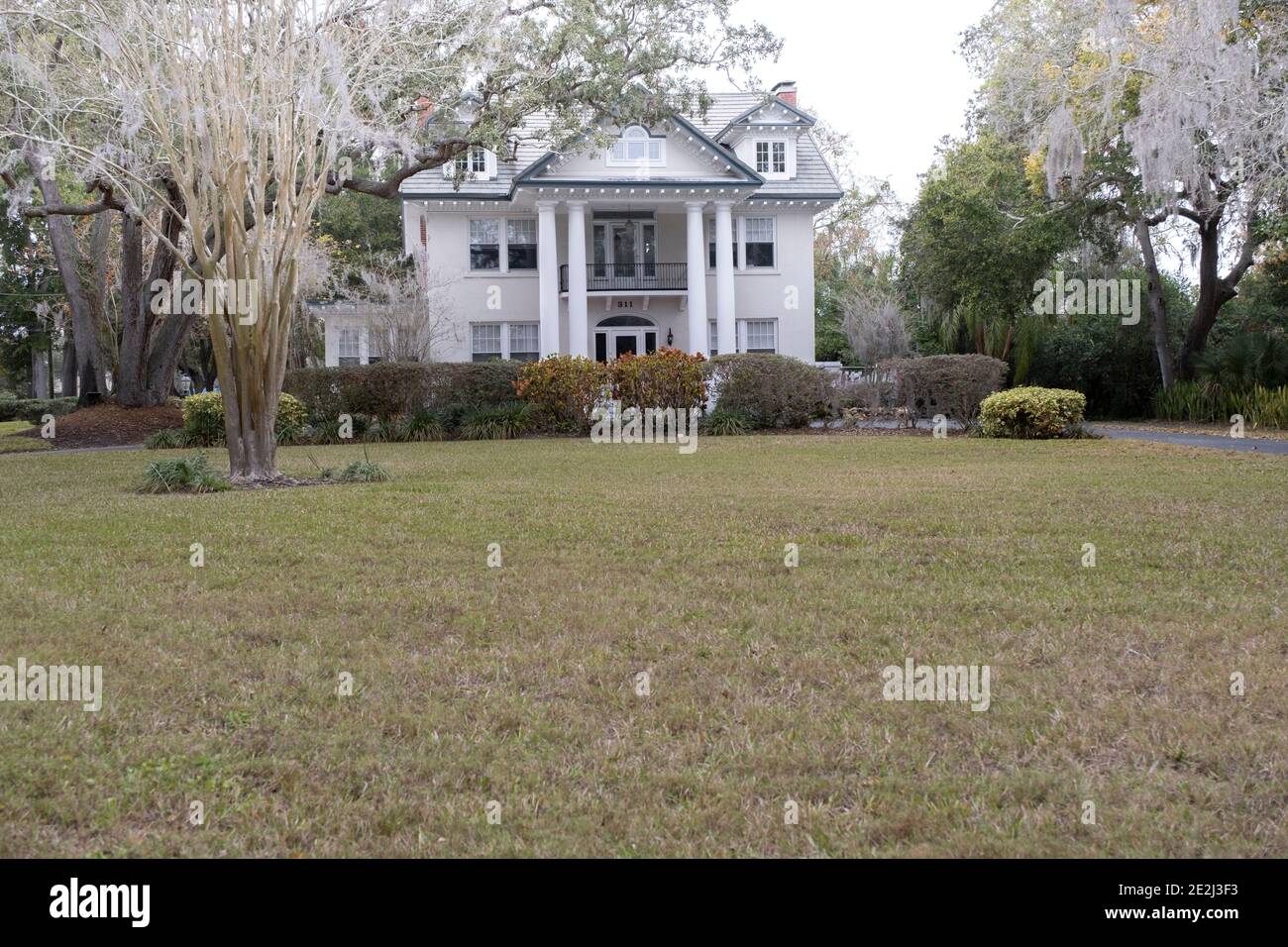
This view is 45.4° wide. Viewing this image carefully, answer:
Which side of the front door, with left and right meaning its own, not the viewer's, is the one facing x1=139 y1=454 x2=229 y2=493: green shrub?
front

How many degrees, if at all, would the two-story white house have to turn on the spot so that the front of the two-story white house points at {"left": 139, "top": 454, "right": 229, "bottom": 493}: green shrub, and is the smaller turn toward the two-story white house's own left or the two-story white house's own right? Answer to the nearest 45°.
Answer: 0° — it already faces it

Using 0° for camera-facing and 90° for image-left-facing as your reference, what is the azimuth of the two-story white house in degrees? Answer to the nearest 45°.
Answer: approximately 0°

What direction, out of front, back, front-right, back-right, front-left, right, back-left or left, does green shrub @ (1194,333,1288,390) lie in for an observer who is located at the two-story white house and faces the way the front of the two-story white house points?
front-left

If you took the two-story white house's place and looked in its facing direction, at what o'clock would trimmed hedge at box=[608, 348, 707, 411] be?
The trimmed hedge is roughly at 12 o'clock from the two-story white house.

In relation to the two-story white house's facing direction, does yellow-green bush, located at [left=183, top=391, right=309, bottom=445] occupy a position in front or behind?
in front

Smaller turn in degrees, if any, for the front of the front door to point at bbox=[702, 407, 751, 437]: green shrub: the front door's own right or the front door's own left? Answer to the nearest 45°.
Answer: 0° — it already faces it

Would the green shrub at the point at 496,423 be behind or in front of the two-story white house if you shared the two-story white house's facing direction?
in front

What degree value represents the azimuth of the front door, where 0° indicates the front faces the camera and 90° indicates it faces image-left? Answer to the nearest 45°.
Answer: approximately 0°
